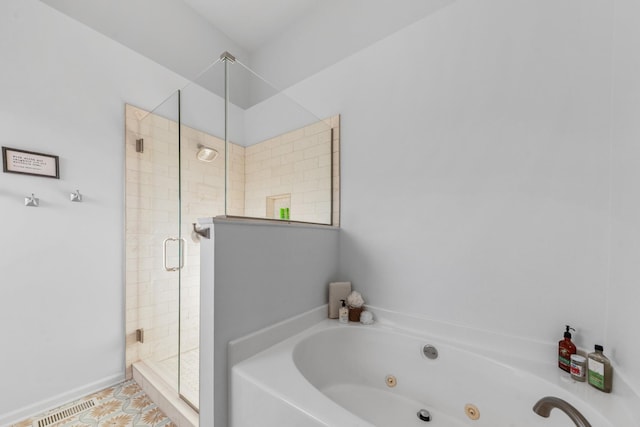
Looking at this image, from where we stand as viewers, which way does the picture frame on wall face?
facing the viewer and to the right of the viewer

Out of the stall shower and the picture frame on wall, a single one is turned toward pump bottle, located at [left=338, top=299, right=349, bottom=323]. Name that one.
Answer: the picture frame on wall

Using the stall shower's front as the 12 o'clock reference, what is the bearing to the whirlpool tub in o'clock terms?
The whirlpool tub is roughly at 9 o'clock from the stall shower.

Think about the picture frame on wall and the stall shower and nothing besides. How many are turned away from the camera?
0

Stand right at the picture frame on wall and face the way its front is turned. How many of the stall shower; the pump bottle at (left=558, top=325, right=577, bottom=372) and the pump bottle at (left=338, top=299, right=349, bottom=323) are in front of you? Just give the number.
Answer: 3

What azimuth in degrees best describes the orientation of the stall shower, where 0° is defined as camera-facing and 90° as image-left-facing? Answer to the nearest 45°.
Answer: approximately 45°

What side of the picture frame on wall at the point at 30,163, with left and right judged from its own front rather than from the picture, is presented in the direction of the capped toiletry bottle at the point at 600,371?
front

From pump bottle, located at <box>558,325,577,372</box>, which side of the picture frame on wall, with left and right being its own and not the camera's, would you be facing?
front

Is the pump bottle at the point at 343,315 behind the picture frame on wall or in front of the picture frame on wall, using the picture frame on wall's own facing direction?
in front

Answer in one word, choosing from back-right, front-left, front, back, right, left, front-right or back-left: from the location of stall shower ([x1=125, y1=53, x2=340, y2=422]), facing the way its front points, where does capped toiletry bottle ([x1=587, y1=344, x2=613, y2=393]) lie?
left

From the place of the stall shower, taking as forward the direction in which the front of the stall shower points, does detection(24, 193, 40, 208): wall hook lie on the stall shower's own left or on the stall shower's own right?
on the stall shower's own right

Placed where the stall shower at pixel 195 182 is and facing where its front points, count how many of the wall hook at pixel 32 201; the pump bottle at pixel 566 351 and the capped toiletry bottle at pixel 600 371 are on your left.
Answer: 2
